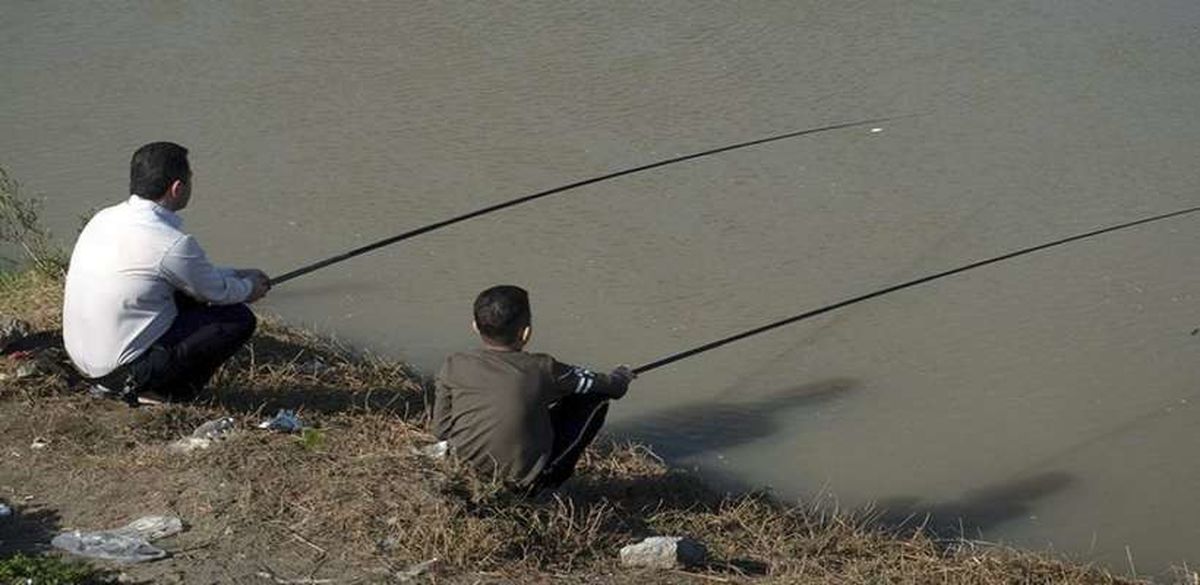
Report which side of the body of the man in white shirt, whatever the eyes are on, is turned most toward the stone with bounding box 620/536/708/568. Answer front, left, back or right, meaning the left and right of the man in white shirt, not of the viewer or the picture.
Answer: right

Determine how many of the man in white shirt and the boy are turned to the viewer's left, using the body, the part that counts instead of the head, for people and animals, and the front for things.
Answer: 0

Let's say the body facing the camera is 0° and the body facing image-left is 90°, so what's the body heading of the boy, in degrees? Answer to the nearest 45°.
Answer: approximately 225°

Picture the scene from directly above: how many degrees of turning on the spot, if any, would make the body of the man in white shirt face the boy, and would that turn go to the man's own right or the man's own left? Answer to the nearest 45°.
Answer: approximately 90° to the man's own right

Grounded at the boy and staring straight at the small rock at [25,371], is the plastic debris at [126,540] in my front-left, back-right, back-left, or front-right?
front-left

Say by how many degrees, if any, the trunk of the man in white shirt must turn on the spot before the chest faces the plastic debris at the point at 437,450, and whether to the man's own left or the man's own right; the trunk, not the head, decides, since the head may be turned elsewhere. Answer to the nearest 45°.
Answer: approximately 90° to the man's own right

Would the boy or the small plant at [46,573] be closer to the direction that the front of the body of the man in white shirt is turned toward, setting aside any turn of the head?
the boy

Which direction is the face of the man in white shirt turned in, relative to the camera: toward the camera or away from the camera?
away from the camera

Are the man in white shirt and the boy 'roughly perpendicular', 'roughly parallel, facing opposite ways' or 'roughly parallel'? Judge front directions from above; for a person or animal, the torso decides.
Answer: roughly parallel

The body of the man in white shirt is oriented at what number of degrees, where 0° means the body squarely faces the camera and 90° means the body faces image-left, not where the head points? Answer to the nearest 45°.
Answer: approximately 225°

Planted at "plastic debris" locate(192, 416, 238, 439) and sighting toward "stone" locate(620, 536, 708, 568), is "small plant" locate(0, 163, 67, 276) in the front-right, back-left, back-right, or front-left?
back-left
